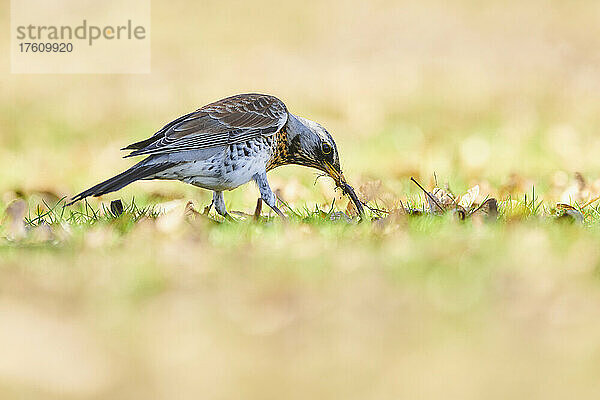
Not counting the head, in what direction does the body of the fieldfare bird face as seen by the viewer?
to the viewer's right

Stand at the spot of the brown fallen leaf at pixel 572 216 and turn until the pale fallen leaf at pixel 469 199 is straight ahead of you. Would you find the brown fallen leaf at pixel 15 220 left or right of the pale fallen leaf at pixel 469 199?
left

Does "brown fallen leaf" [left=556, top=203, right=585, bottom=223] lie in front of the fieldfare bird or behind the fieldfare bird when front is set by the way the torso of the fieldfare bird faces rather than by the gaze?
in front

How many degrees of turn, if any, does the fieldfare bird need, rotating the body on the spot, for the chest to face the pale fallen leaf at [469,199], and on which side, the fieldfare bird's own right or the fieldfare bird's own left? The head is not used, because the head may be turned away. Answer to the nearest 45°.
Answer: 0° — it already faces it

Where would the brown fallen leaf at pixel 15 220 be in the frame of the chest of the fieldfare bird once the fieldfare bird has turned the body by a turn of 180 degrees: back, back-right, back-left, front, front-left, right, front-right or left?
front-left

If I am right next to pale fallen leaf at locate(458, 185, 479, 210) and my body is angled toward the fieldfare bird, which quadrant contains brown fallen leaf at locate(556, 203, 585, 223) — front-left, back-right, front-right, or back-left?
back-left

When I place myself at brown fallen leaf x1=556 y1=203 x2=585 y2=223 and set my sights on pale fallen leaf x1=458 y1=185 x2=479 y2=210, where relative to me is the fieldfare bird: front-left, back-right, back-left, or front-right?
front-left
